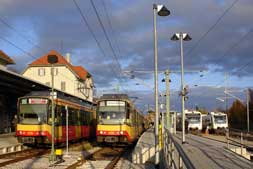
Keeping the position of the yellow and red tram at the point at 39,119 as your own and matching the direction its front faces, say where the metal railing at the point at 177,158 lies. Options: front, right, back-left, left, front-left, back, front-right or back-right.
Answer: front-left
